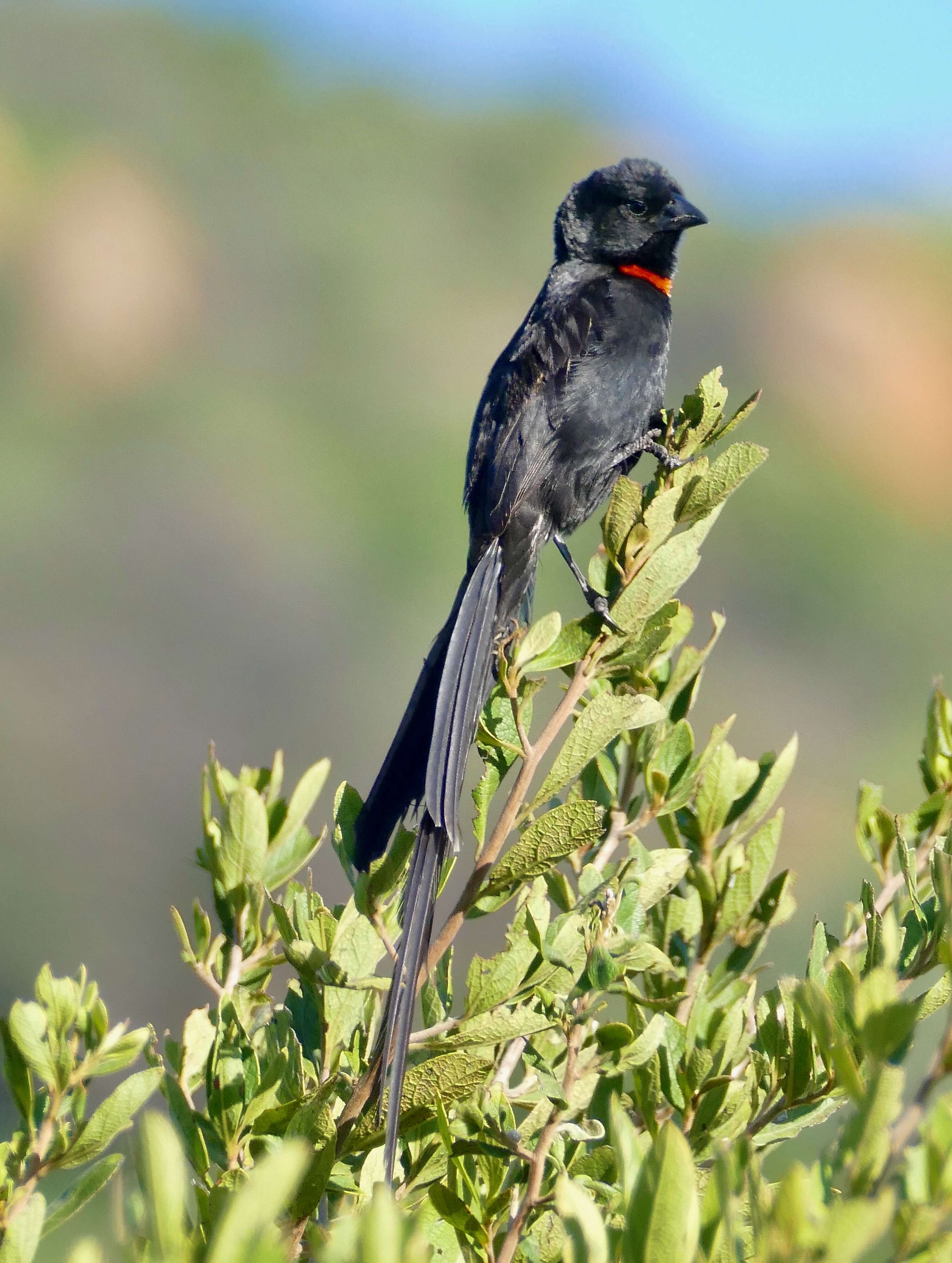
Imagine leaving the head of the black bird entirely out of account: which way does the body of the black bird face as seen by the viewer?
to the viewer's right
